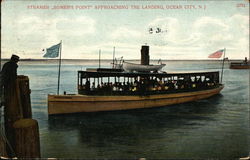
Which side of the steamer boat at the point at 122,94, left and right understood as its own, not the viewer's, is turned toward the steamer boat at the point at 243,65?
back

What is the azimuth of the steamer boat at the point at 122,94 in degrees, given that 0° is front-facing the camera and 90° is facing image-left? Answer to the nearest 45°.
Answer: approximately 45°
